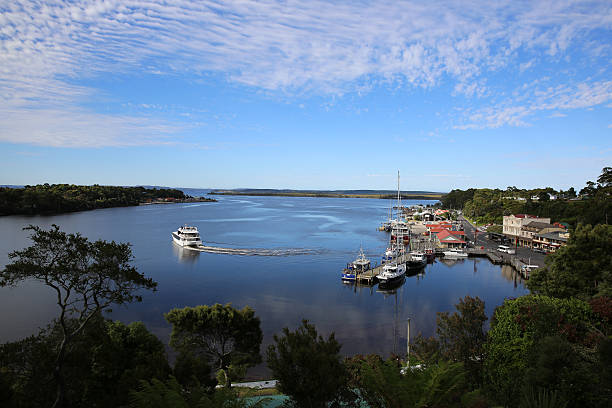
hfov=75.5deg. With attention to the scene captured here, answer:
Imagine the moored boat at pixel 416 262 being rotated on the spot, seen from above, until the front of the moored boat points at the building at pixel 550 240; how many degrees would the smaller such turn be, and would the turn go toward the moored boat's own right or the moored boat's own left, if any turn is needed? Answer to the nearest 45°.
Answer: approximately 180°

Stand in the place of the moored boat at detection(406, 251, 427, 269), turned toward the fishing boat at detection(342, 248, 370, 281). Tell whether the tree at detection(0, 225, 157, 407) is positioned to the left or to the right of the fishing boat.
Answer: left

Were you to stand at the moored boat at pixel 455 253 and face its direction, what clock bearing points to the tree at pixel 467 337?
The tree is roughly at 9 o'clock from the moored boat.

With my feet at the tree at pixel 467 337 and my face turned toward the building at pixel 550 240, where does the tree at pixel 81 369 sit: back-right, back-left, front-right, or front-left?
back-left

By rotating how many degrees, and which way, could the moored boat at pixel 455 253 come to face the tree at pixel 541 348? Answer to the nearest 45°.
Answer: approximately 90° to its left

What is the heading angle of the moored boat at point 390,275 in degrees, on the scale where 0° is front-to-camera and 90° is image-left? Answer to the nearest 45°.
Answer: approximately 45°

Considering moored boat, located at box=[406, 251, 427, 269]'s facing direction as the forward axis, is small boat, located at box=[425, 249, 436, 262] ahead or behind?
behind

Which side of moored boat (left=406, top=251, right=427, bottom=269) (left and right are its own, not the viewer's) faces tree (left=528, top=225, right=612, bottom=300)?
left

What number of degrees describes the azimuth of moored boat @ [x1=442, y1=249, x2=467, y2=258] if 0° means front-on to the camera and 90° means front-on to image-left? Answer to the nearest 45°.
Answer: approximately 90°

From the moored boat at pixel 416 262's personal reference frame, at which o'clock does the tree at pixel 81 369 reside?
The tree is roughly at 11 o'clock from the moored boat.

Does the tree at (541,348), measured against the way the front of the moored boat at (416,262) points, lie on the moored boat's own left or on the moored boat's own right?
on the moored boat's own left
